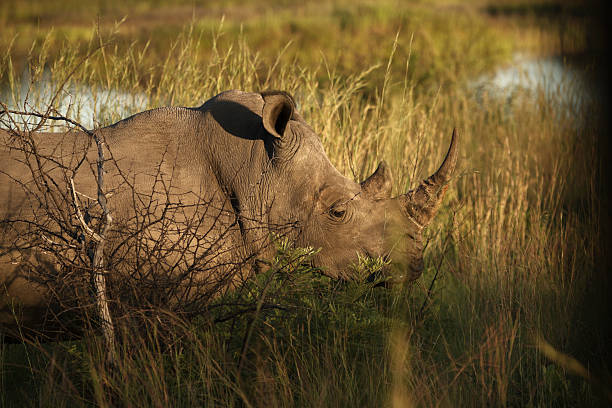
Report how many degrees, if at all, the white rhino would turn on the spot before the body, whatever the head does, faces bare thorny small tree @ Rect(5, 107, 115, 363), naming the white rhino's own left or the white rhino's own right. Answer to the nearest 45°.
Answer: approximately 135° to the white rhino's own right

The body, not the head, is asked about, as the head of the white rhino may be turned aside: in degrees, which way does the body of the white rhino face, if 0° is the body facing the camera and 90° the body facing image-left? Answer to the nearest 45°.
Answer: approximately 270°
